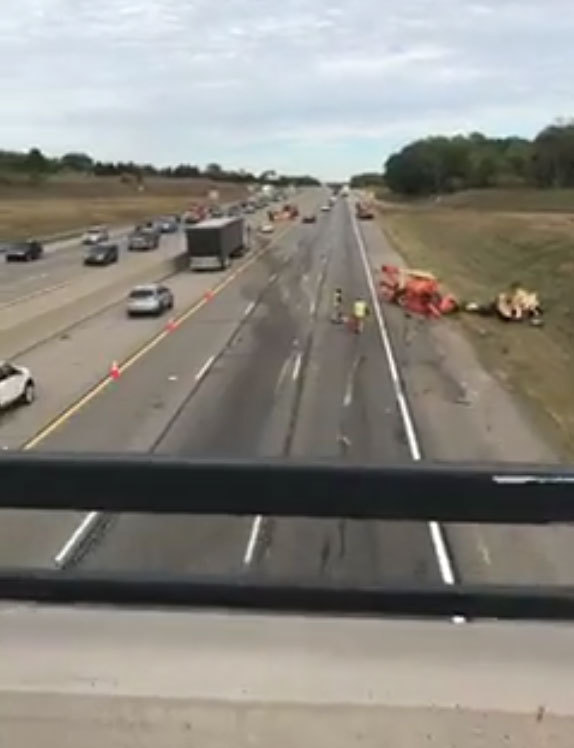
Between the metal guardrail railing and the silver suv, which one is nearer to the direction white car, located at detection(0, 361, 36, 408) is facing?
the silver suv

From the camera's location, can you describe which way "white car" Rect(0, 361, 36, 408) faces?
facing away from the viewer and to the right of the viewer

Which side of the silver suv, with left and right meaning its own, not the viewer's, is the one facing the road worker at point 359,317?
right

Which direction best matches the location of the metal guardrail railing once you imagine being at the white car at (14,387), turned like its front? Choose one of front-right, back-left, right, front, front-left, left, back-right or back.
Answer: back-right

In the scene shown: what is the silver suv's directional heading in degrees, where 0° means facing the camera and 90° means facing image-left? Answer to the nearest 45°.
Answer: approximately 225°

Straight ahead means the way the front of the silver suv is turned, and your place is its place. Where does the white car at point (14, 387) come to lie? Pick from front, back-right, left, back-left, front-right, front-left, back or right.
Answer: back-right

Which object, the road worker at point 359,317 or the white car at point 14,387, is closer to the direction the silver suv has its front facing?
the road worker

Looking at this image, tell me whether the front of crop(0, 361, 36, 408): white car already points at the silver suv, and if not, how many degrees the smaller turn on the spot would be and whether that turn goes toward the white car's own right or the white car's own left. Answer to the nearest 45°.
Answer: approximately 45° to the white car's own left

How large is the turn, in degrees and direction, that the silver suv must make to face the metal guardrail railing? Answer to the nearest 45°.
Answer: approximately 135° to its right
